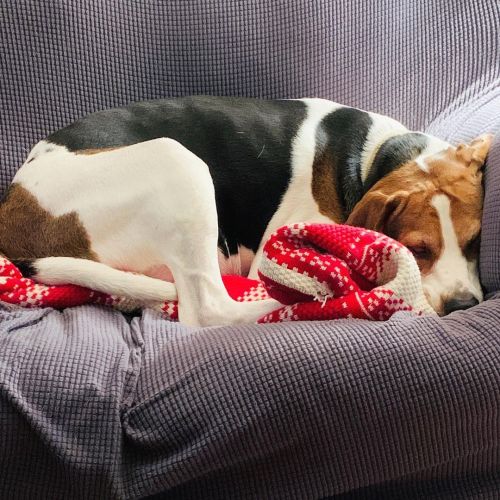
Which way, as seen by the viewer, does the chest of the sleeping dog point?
to the viewer's right

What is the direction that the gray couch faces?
toward the camera
